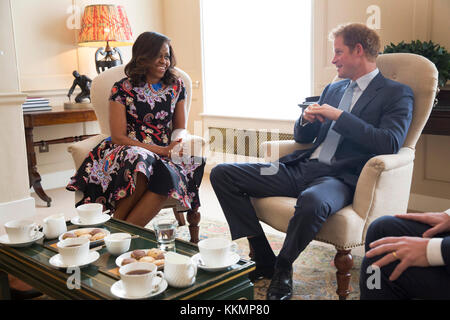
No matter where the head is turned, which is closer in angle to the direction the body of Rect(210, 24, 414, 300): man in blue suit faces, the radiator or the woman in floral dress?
the woman in floral dress

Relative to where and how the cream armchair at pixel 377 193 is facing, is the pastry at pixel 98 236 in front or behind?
in front

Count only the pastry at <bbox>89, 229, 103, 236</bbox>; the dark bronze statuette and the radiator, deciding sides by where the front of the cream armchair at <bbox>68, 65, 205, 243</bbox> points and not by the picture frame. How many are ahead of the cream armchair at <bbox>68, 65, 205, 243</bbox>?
1

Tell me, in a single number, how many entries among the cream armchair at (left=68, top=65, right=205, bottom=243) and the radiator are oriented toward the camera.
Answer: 2

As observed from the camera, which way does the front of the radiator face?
facing the viewer

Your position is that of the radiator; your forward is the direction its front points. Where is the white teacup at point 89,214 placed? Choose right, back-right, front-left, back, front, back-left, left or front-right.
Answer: front

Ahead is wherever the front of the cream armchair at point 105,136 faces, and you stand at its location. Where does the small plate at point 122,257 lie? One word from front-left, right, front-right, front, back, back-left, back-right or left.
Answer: front

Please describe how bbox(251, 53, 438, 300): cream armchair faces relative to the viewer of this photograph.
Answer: facing the viewer and to the left of the viewer

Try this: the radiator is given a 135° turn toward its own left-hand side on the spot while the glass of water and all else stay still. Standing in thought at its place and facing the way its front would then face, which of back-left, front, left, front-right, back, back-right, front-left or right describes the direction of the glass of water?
back-right

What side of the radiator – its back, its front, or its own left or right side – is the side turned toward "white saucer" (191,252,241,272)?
front

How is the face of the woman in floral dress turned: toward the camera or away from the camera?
toward the camera

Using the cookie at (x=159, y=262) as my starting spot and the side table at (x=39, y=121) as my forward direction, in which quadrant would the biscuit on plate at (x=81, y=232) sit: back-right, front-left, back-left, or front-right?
front-left

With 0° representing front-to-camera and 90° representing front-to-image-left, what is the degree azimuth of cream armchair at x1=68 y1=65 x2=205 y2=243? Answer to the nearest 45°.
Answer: approximately 0°

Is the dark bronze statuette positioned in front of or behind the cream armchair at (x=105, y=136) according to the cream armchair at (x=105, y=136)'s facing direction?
behind

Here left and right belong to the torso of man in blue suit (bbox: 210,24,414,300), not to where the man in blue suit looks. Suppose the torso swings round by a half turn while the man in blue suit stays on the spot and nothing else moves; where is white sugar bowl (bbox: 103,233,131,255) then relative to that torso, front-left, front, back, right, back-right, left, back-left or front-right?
back

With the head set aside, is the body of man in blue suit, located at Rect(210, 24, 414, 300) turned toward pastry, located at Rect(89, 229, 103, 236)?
yes

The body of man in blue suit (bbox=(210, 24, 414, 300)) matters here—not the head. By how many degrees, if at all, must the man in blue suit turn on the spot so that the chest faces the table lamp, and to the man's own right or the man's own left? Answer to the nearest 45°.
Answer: approximately 90° to the man's own right

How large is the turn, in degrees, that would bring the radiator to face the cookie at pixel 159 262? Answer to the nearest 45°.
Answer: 0° — it already faces it

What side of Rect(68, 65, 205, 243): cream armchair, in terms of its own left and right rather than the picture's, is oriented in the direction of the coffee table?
front

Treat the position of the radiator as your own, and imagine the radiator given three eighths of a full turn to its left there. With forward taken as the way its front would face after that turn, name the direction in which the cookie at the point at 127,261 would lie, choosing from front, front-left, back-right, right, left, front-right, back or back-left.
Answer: back-right
